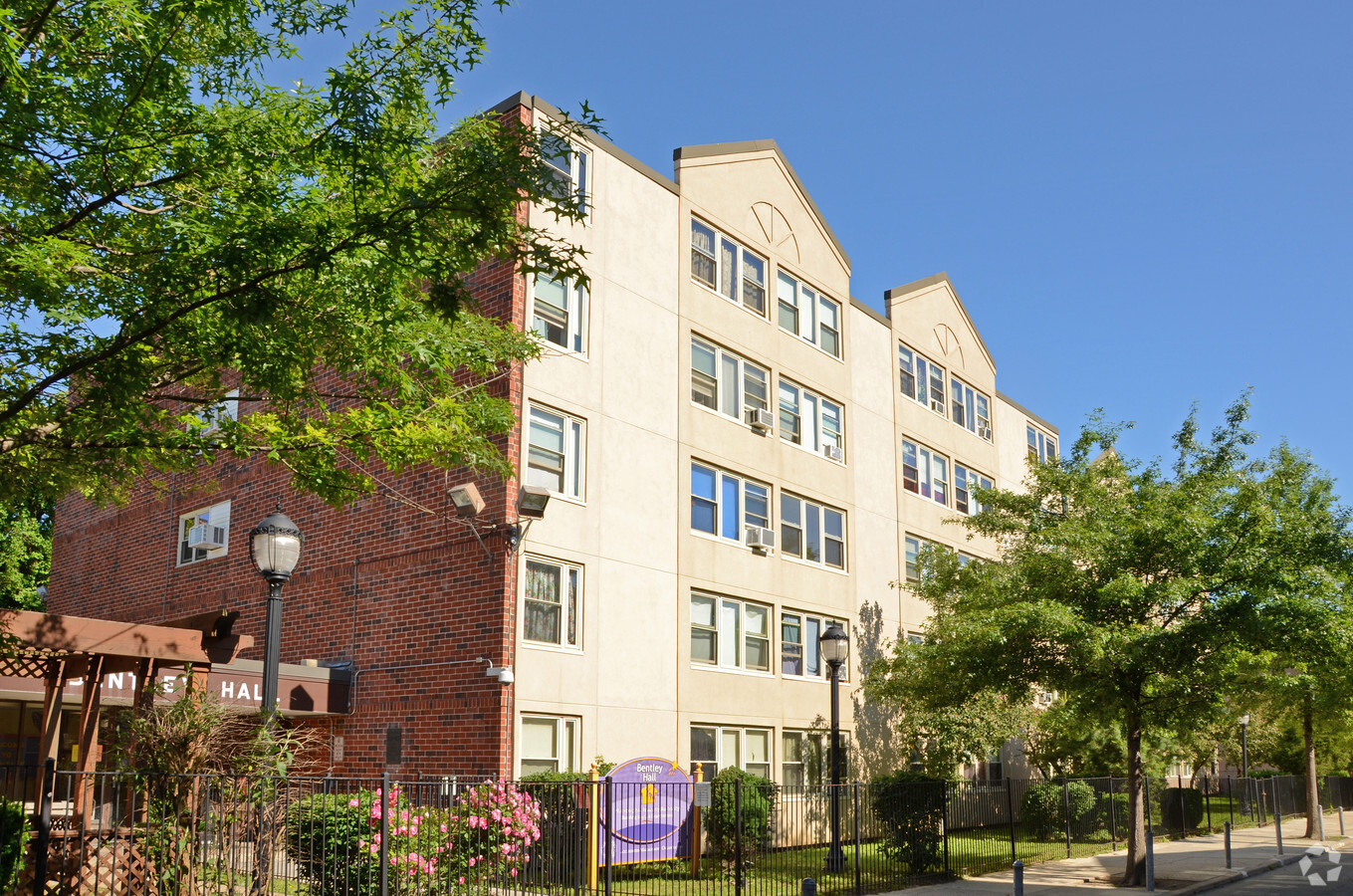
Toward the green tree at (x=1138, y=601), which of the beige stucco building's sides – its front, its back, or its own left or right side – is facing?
front

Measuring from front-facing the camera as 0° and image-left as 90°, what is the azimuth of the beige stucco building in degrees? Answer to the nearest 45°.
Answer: approximately 315°

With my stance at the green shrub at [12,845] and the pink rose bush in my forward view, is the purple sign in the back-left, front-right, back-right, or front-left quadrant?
front-left

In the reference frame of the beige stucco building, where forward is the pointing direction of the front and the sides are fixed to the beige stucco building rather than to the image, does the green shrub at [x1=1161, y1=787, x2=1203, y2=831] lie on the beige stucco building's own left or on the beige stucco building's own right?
on the beige stucco building's own left

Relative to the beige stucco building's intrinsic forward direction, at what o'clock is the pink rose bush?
The pink rose bush is roughly at 2 o'clock from the beige stucco building.

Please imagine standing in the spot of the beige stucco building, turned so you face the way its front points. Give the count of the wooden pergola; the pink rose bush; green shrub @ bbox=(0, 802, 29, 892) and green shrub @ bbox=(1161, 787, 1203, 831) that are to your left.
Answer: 1

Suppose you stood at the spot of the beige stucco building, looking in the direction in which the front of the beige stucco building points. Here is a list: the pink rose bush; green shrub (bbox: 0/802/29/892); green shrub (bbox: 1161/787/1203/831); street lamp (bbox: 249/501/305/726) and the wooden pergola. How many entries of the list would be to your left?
1

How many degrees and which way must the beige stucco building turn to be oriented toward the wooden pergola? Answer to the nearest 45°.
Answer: approximately 90° to its right

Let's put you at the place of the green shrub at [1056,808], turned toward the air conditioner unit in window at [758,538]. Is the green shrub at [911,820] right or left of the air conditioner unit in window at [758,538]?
left

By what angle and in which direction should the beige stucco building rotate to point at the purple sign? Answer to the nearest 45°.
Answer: approximately 45° to its right
